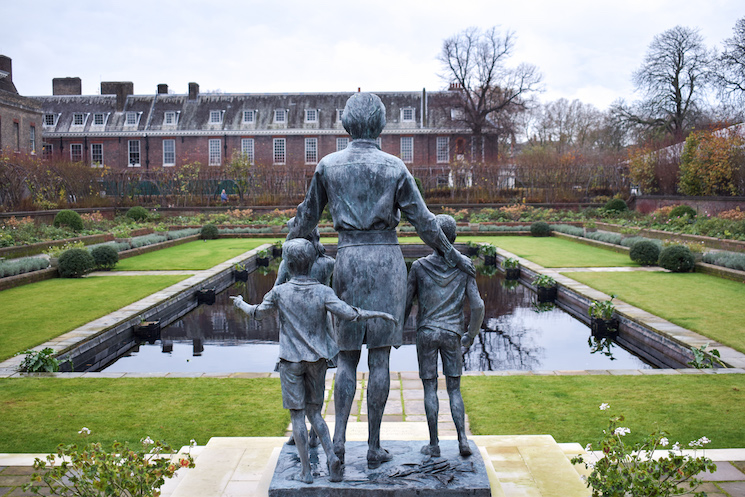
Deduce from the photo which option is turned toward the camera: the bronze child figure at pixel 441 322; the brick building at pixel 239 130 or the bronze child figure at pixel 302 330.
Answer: the brick building

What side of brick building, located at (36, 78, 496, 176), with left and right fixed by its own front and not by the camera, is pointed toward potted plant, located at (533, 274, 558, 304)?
front

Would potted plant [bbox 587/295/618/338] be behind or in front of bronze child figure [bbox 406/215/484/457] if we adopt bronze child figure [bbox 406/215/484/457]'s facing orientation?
in front

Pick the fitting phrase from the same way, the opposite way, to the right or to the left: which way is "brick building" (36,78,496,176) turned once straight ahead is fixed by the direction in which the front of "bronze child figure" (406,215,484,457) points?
the opposite way

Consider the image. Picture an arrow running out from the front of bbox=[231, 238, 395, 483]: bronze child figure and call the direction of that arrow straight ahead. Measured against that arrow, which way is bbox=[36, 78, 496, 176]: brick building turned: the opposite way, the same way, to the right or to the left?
the opposite way

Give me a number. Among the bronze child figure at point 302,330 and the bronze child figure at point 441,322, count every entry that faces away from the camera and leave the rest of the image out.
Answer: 2

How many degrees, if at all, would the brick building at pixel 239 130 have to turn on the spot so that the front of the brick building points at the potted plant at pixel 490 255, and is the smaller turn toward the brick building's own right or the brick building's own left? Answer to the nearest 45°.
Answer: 0° — it already faces it

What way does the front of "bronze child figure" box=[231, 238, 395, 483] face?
away from the camera

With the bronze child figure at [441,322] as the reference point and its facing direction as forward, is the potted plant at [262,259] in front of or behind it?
in front

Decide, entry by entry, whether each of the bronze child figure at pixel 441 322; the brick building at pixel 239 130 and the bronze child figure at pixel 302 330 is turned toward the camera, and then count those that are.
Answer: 1

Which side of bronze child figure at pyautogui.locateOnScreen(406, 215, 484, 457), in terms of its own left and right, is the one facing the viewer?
back

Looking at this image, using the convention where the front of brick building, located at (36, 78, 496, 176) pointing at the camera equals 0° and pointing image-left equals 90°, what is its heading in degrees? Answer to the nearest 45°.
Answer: approximately 0°

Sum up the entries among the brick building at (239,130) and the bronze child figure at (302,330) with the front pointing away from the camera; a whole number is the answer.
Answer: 1
